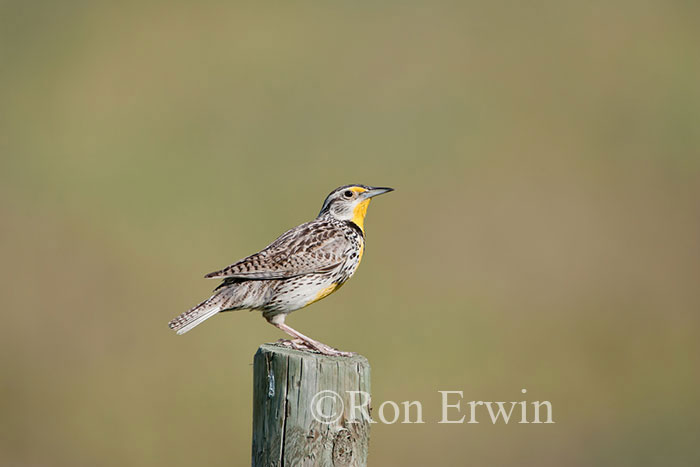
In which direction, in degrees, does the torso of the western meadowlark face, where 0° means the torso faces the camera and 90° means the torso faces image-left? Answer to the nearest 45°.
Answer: approximately 270°
